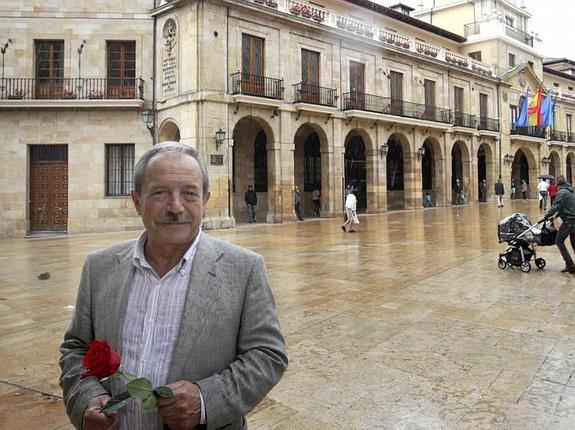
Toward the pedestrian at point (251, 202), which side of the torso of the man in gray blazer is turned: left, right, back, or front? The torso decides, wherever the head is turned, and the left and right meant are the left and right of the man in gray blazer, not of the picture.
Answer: back

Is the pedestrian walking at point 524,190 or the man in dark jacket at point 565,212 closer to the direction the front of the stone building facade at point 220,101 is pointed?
the man in dark jacket

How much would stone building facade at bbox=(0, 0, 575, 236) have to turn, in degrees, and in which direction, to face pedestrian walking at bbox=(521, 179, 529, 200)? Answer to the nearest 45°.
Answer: approximately 90° to its left

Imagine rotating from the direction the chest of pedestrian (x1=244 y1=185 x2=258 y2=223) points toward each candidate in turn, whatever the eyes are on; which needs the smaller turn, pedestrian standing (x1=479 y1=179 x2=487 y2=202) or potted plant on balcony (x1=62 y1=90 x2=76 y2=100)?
the potted plant on balcony

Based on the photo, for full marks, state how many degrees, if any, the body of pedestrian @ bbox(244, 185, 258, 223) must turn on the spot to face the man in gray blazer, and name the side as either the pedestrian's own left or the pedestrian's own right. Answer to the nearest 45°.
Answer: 0° — they already face them

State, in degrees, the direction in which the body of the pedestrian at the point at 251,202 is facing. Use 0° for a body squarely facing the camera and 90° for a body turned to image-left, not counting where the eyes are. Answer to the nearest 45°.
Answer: approximately 0°

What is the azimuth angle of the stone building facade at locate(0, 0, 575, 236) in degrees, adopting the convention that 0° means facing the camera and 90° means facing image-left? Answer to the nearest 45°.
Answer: approximately 315°

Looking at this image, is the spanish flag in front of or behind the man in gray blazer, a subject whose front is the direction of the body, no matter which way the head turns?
behind

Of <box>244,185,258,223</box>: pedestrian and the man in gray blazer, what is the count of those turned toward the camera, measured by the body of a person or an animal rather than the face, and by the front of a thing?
2

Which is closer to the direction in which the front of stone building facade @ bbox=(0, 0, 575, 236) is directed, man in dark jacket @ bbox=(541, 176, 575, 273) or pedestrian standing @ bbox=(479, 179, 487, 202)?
the man in dark jacket
